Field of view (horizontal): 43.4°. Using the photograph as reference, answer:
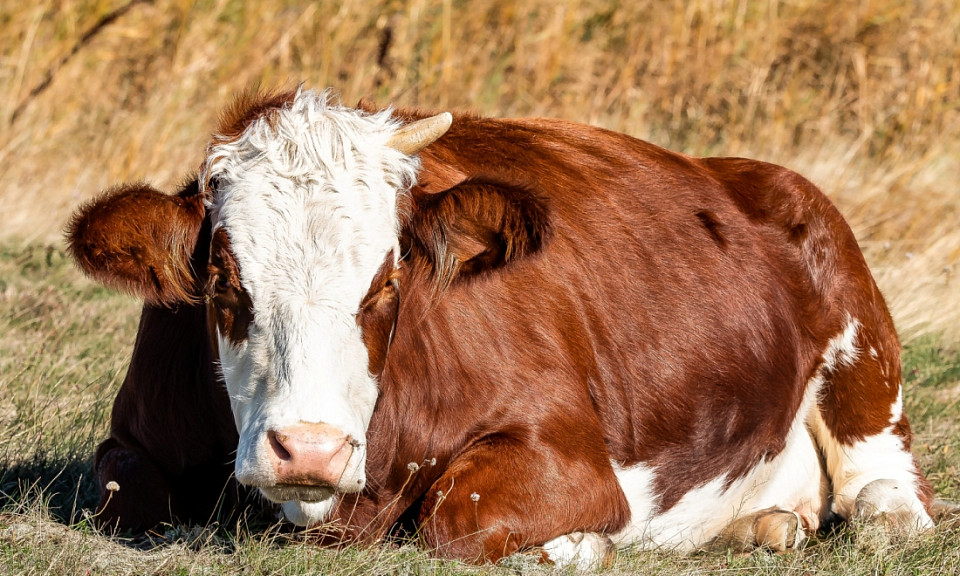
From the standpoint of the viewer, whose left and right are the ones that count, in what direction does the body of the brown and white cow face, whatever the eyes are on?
facing the viewer and to the left of the viewer
